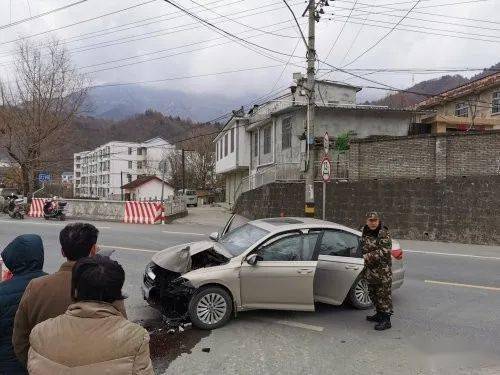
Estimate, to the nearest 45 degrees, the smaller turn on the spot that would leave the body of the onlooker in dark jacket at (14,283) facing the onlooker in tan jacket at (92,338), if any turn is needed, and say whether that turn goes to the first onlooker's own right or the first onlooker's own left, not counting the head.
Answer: approximately 135° to the first onlooker's own right

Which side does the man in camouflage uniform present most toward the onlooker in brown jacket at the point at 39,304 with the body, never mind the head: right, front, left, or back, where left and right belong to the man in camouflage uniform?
front

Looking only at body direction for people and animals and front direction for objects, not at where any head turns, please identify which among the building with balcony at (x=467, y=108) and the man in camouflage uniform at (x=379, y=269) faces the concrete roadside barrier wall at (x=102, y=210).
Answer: the building with balcony

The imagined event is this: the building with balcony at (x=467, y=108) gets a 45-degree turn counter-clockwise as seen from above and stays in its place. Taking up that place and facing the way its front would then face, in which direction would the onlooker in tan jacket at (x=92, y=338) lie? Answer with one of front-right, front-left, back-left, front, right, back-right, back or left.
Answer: front

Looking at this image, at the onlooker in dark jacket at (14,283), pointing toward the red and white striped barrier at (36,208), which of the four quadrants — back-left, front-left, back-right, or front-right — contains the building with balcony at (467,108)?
front-right

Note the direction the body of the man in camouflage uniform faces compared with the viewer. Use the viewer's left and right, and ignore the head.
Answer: facing the viewer and to the left of the viewer

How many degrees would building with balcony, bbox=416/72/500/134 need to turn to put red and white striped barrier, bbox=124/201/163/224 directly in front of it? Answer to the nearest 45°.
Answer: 0° — it already faces it

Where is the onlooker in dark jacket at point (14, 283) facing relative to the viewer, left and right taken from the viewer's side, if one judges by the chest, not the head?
facing away from the viewer and to the right of the viewer

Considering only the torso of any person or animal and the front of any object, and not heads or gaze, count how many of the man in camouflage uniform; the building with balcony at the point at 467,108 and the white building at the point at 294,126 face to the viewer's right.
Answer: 0

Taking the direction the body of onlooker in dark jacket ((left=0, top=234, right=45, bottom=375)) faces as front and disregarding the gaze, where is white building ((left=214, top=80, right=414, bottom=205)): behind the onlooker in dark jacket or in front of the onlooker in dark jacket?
in front

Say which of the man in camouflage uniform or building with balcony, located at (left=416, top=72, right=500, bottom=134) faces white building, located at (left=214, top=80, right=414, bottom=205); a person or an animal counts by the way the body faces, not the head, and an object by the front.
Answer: the building with balcony

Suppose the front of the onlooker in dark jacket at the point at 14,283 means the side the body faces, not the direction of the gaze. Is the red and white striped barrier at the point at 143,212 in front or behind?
in front

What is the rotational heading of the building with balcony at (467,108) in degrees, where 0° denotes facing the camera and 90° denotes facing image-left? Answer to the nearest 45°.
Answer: approximately 45°

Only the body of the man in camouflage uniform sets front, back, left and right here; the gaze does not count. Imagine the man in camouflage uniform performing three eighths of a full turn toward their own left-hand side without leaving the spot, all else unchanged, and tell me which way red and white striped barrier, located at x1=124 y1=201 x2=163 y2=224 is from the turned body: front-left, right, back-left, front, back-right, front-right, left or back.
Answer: back-left

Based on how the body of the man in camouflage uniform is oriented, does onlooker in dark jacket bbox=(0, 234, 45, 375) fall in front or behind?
in front

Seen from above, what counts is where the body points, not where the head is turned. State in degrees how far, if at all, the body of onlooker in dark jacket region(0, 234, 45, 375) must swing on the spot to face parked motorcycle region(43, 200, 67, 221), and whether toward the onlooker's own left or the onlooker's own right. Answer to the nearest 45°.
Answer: approximately 45° to the onlooker's own left
